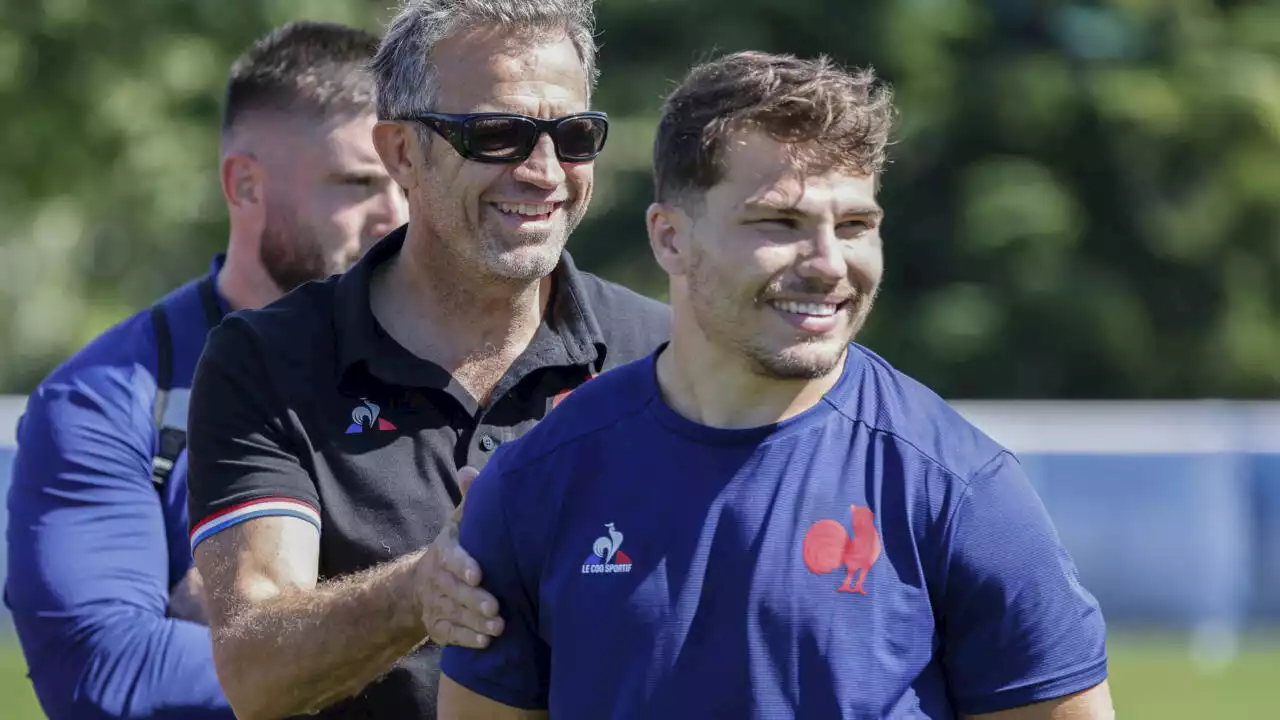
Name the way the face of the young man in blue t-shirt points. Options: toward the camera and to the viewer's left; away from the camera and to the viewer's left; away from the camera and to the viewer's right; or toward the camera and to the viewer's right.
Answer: toward the camera and to the viewer's right

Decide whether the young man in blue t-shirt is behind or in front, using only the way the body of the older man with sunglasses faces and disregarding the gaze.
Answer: in front

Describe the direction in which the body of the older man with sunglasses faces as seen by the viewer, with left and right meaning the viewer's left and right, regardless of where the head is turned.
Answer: facing the viewer and to the right of the viewer

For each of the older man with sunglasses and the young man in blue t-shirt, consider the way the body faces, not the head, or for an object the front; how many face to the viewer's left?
0

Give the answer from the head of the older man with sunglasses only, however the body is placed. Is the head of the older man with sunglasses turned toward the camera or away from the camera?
toward the camera

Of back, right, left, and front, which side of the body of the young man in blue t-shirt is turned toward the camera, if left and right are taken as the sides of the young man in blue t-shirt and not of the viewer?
front

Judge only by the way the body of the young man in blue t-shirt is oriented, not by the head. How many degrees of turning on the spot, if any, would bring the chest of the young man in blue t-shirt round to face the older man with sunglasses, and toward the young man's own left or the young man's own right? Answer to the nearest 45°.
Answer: approximately 135° to the young man's own right
